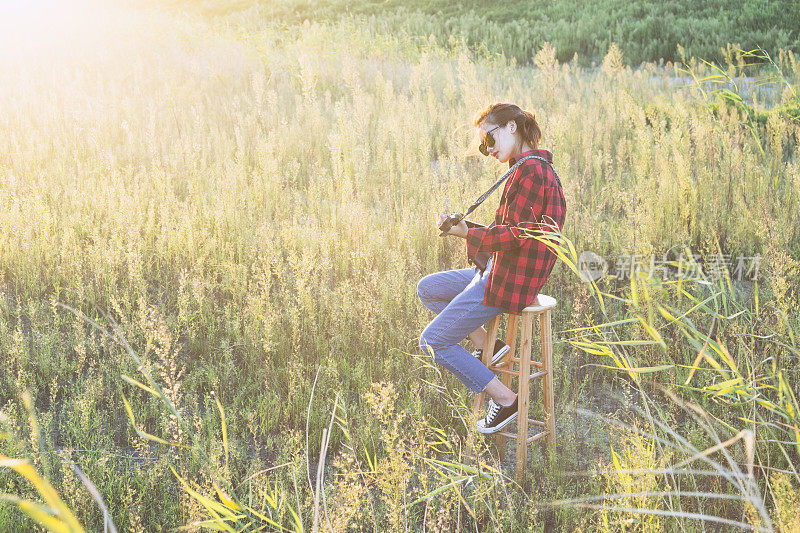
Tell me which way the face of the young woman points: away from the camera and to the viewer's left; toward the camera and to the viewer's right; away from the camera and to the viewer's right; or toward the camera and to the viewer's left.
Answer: toward the camera and to the viewer's left

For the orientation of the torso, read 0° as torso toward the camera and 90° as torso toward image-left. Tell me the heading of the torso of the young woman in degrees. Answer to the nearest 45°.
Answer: approximately 90°
